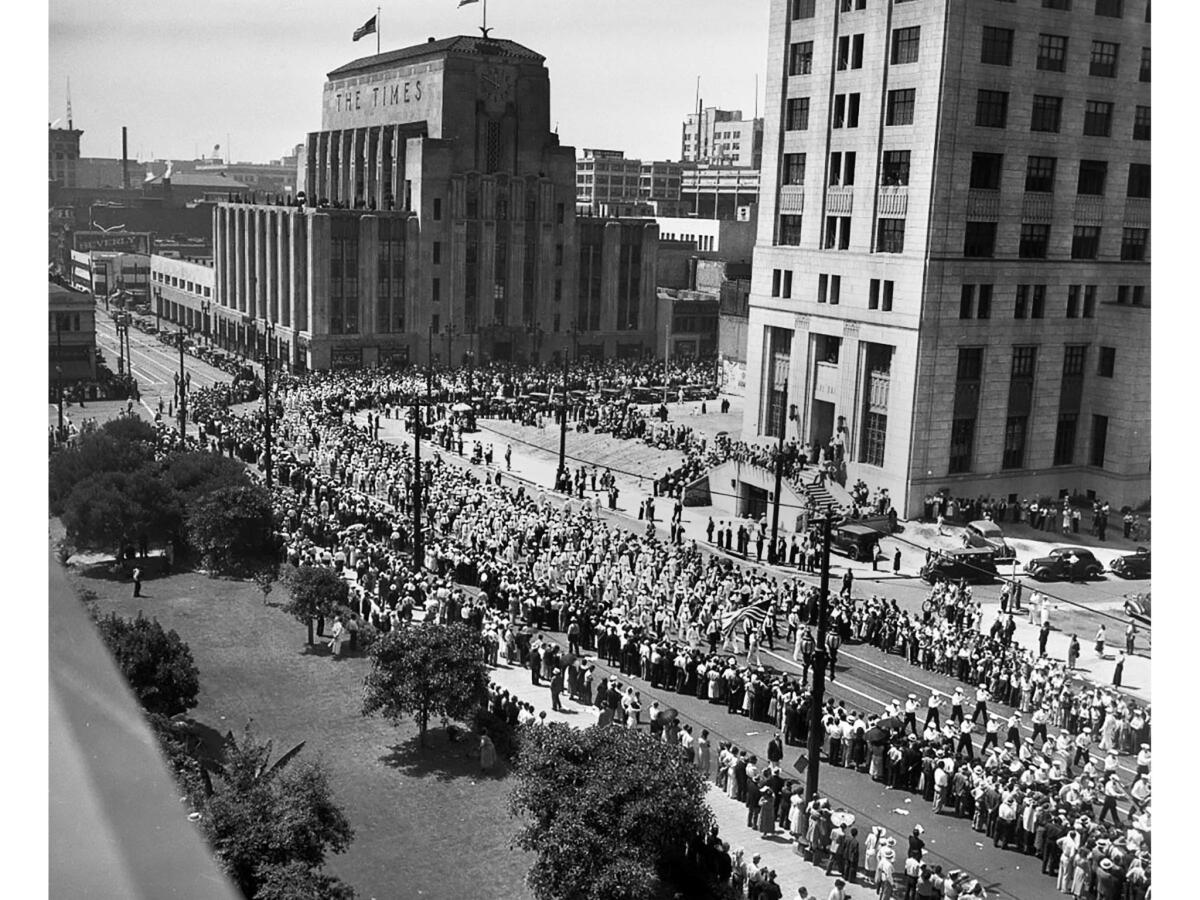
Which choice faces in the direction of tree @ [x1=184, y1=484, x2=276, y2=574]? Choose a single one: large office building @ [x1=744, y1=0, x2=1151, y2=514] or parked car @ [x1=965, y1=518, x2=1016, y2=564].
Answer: the large office building

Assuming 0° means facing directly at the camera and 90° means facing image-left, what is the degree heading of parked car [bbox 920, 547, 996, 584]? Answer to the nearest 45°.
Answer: approximately 90°

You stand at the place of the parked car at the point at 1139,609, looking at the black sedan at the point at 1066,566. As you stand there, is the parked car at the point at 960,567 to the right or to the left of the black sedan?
left

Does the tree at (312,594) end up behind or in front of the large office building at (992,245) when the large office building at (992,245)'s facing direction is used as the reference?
in front

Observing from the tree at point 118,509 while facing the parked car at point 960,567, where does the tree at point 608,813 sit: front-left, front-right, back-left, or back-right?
front-right

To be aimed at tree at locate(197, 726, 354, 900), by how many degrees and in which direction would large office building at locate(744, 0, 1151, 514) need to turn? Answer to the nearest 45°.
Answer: approximately 45° to its left

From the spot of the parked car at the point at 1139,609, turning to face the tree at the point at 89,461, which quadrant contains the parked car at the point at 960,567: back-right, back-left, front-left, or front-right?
front-right

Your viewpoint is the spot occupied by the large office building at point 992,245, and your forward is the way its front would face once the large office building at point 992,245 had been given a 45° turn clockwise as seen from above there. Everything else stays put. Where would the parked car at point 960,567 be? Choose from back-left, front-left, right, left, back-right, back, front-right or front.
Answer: left

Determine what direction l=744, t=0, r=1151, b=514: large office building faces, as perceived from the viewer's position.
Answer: facing the viewer and to the left of the viewer

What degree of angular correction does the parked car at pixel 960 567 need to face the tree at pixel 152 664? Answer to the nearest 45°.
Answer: approximately 45° to its left

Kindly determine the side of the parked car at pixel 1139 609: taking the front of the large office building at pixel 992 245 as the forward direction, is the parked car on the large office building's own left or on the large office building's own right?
on the large office building's own left

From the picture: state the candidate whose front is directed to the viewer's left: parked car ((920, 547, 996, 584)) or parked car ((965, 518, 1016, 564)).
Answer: parked car ((920, 547, 996, 584))
